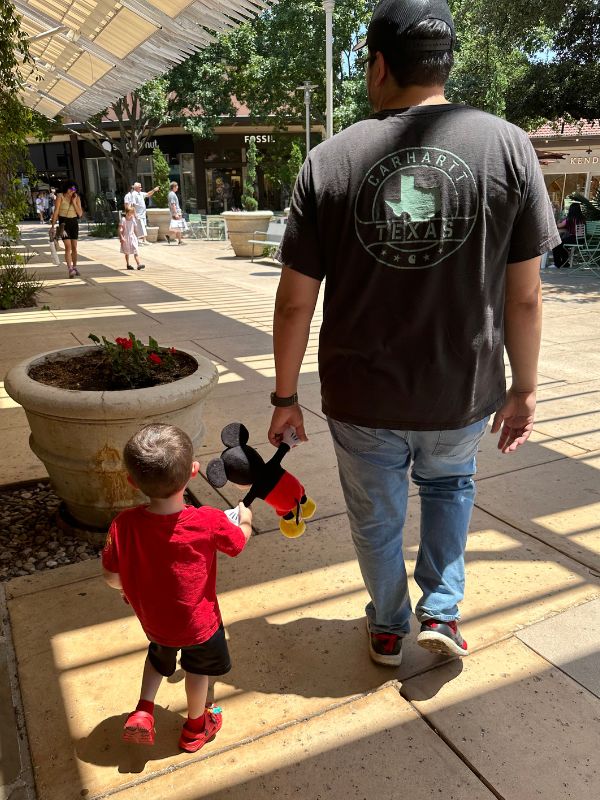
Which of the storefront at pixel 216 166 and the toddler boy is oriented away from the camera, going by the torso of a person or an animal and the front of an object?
the toddler boy

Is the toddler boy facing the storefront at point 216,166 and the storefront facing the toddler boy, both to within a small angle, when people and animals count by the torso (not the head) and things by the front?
yes

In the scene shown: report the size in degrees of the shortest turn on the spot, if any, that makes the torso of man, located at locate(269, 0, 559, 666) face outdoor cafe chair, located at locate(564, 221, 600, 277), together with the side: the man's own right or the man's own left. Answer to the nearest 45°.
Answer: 0° — they already face it

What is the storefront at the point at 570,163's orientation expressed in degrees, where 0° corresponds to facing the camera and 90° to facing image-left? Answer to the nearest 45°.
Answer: approximately 0°

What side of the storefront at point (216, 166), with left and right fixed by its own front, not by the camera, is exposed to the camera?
front

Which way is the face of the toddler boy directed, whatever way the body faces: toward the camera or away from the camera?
away from the camera

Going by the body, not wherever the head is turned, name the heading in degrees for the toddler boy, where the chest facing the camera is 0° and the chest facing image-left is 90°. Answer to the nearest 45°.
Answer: approximately 180°

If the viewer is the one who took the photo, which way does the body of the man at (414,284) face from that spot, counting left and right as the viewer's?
facing away from the viewer

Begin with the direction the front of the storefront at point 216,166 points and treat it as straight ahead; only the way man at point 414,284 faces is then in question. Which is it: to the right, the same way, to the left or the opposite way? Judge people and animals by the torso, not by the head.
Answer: the opposite way

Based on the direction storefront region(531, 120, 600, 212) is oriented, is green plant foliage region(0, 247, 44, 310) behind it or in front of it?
in front

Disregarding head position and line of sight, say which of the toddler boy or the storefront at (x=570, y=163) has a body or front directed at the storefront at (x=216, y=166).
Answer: the toddler boy

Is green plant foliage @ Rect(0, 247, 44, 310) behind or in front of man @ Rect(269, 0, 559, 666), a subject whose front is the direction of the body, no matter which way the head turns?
in front

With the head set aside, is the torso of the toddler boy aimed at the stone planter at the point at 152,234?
yes

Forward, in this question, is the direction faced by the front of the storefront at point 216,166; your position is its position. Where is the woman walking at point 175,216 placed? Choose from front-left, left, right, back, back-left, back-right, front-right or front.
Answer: front

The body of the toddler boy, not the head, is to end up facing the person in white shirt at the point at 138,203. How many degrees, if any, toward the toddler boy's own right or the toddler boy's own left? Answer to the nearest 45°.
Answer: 0° — they already face them
